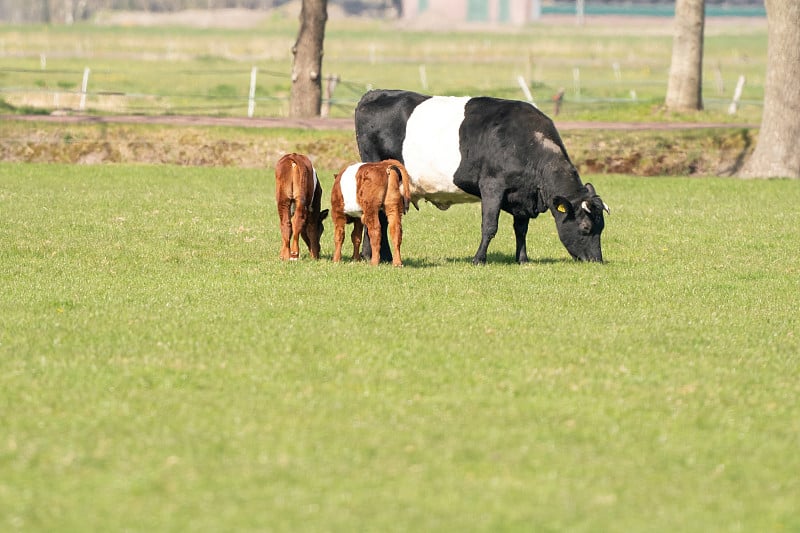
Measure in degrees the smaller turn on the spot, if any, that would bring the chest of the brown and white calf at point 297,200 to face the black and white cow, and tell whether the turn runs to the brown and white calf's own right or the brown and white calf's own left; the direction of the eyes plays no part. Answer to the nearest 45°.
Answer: approximately 90° to the brown and white calf's own right

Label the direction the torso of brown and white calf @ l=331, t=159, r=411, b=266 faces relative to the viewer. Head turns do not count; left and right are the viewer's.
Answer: facing away from the viewer and to the left of the viewer

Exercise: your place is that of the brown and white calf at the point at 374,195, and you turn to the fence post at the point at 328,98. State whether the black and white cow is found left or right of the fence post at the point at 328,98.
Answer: right

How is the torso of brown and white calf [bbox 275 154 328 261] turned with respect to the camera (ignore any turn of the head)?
away from the camera

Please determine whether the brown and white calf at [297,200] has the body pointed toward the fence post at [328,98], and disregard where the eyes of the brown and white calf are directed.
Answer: yes

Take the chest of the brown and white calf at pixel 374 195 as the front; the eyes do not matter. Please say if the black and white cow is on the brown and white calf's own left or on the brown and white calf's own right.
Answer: on the brown and white calf's own right

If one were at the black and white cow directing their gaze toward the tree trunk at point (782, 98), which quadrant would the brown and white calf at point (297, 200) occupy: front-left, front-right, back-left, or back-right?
back-left

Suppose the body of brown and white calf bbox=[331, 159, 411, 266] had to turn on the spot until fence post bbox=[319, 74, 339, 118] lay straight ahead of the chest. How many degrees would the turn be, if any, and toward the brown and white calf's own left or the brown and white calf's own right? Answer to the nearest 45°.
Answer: approximately 45° to the brown and white calf's own right

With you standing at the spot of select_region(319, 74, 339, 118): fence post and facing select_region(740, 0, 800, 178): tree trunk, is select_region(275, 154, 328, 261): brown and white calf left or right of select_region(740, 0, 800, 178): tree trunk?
right
